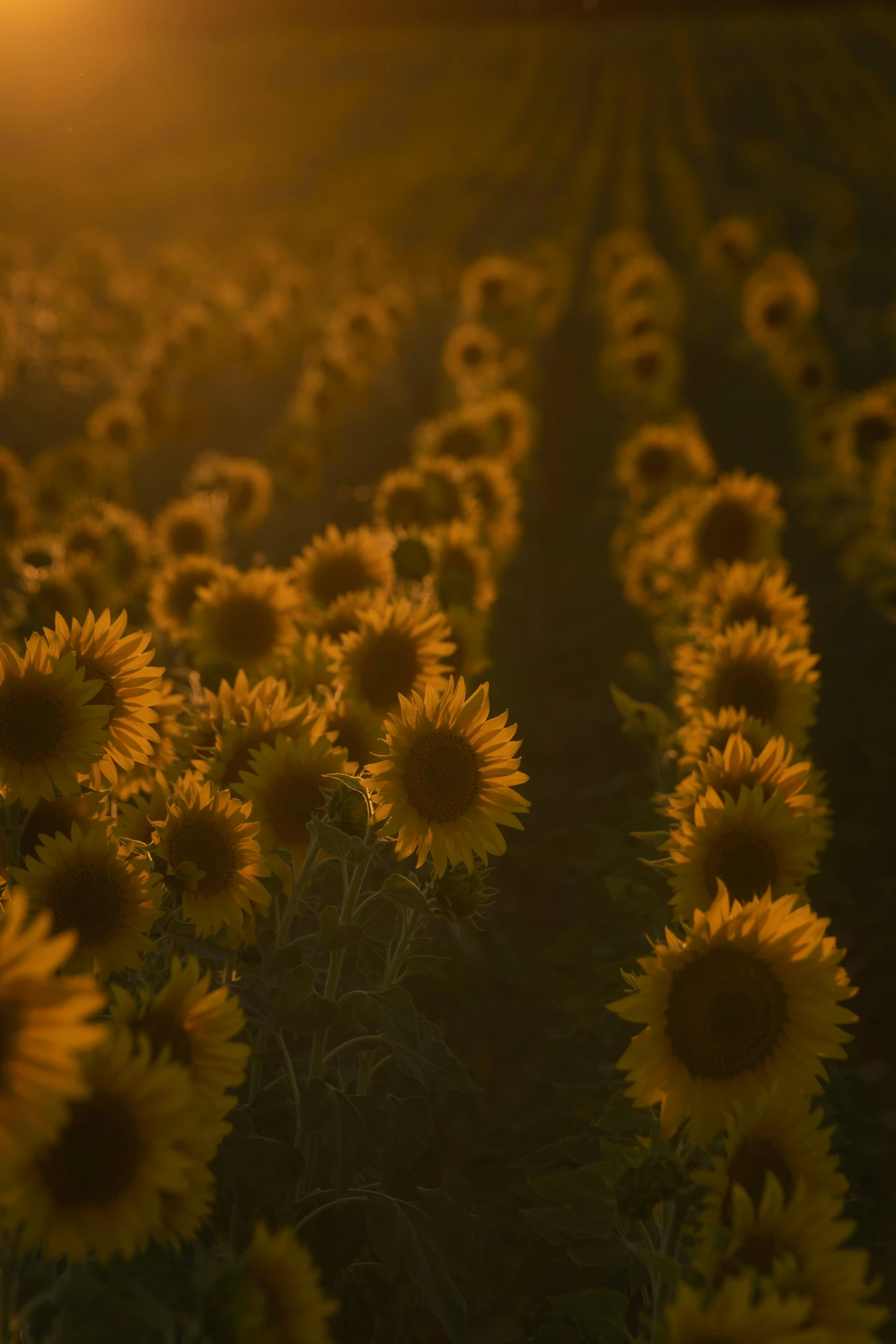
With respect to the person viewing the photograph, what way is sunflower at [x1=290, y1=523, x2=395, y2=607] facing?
facing the viewer

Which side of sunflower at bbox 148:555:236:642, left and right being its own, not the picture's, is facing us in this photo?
front

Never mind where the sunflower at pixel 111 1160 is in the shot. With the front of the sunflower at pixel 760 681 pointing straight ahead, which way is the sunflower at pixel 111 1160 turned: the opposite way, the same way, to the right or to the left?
the same way

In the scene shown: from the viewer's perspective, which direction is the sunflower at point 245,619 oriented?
toward the camera

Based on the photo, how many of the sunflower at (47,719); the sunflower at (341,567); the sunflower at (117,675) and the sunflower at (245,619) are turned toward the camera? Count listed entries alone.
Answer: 4

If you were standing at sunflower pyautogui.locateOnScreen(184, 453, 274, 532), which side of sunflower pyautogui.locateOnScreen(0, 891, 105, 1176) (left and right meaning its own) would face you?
back

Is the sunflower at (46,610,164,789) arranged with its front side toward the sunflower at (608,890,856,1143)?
no

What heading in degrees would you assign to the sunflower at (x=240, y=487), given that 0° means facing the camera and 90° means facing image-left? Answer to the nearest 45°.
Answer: approximately 0°

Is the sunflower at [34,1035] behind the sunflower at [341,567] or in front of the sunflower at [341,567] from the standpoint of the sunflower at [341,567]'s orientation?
in front

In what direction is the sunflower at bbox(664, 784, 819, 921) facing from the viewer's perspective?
toward the camera

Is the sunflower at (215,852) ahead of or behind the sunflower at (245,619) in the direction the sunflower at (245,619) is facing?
ahead

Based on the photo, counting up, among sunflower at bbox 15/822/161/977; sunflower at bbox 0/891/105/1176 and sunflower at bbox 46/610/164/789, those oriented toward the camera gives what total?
3

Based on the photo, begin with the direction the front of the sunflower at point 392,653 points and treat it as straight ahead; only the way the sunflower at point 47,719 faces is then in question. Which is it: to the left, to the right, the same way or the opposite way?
the same way

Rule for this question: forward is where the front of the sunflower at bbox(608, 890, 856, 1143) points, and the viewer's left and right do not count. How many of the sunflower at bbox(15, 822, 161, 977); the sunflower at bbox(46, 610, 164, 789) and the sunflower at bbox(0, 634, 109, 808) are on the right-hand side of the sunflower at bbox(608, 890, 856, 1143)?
3

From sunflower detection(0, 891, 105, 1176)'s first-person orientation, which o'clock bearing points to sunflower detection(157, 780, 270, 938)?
sunflower detection(157, 780, 270, 938) is roughly at 6 o'clock from sunflower detection(0, 891, 105, 1176).

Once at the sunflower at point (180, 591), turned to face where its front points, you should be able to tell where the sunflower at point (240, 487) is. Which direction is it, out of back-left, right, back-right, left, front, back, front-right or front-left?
back
